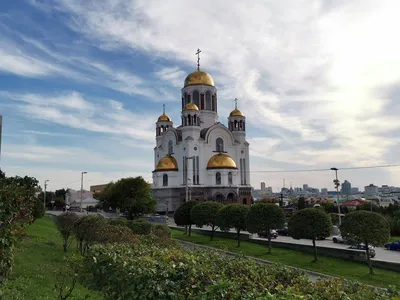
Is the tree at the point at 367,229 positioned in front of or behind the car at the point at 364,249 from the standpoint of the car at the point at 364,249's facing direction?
in front

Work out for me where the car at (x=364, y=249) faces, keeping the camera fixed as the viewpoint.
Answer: facing the viewer and to the right of the viewer

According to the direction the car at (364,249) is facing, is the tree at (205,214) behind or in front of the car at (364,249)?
behind

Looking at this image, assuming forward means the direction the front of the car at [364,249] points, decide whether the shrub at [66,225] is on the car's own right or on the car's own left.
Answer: on the car's own right

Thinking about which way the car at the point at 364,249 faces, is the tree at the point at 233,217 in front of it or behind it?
behind
